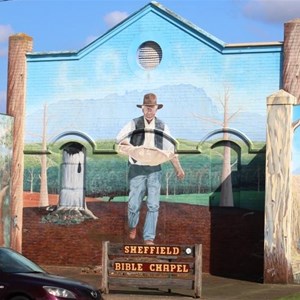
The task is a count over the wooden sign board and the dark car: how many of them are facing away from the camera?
0

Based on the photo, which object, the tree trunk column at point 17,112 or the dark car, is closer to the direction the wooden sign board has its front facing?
the dark car

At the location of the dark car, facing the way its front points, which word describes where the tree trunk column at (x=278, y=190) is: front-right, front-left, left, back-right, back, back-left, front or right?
left

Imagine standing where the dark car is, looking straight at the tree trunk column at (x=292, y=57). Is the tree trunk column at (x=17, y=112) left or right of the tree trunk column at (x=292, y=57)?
left

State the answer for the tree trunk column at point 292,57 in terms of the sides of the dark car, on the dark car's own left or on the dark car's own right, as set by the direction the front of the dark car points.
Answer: on the dark car's own left

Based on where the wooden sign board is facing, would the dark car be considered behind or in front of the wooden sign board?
in front

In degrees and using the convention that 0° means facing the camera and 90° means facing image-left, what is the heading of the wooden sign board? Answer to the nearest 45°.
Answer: approximately 0°

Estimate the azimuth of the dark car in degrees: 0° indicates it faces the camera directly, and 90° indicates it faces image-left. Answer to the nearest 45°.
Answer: approximately 315°

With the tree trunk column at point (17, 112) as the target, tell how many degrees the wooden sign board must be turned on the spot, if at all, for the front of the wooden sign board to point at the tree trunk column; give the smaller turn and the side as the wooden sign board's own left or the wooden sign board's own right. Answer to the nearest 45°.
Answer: approximately 135° to the wooden sign board's own right
